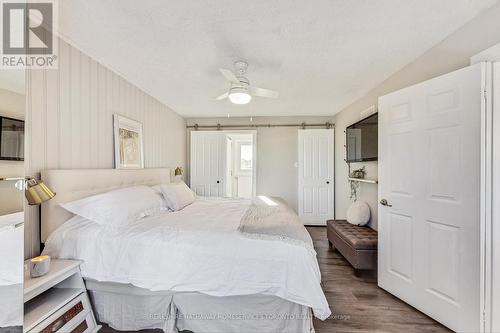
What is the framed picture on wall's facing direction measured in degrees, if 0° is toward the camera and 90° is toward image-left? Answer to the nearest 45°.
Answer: approximately 315°

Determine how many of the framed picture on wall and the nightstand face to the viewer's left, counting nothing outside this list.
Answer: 0

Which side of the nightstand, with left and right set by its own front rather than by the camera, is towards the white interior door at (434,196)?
front

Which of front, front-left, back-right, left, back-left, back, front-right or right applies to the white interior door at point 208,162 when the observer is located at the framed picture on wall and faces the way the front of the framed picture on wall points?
left

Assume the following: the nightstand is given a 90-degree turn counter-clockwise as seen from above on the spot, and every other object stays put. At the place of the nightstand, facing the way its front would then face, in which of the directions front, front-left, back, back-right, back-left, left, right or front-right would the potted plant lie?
front-right

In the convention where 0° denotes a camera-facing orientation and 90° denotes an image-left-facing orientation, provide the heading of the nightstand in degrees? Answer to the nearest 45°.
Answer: approximately 315°

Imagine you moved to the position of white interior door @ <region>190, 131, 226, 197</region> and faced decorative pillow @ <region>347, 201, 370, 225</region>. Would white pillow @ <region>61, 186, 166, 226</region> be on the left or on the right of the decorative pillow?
right

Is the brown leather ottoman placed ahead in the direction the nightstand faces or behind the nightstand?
ahead

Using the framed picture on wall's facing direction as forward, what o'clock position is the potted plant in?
The potted plant is roughly at 11 o'clock from the framed picture on wall.
